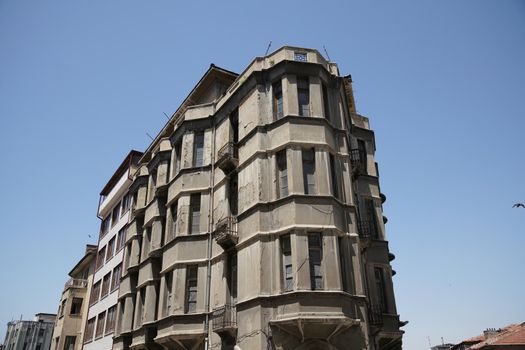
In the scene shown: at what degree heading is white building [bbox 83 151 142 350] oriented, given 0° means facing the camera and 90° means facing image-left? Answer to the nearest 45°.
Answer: approximately 45°

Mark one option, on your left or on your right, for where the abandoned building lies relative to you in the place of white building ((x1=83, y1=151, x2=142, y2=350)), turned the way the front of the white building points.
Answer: on your left
